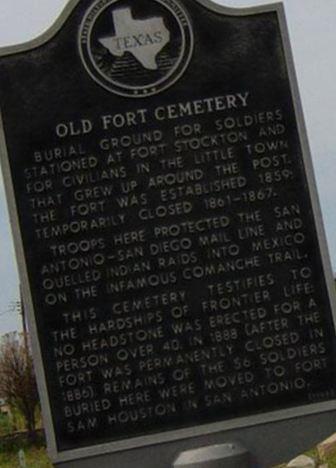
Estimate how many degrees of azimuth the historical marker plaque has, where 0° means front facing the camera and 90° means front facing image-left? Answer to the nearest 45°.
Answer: approximately 0°

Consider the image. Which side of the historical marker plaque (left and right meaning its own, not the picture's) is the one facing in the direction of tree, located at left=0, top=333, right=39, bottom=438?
back
